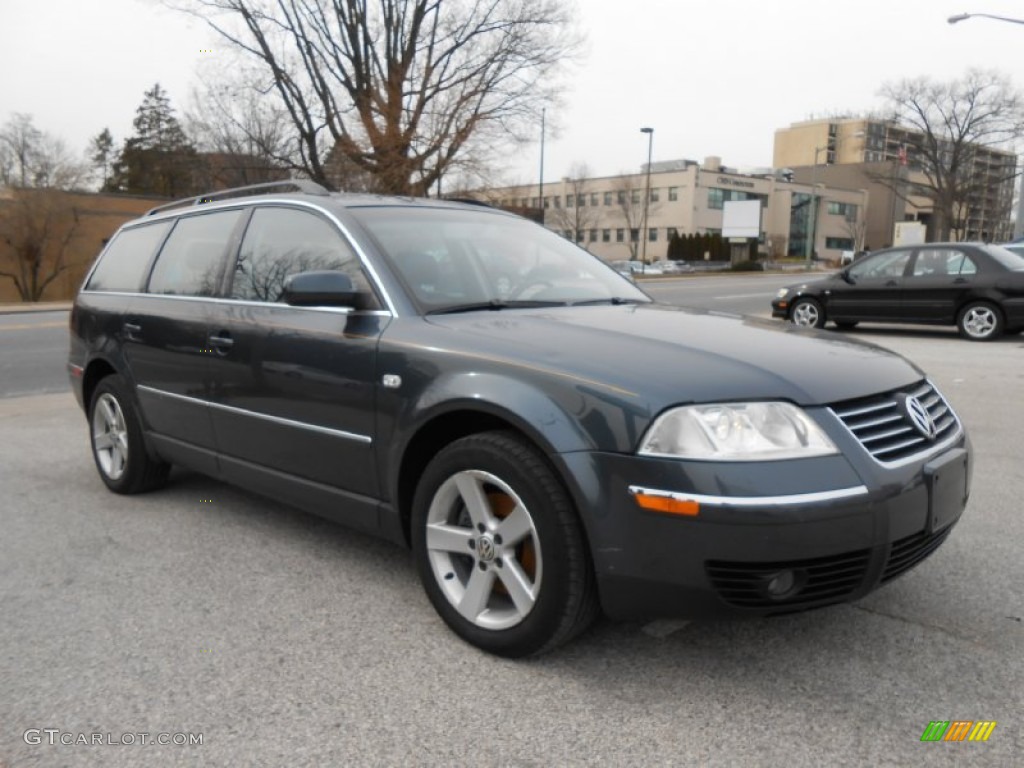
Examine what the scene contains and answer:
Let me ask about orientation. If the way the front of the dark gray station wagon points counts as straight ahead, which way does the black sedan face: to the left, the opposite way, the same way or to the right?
the opposite way

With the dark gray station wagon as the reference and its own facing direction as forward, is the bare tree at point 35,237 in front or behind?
behind

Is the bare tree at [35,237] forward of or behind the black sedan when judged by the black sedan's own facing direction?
forward

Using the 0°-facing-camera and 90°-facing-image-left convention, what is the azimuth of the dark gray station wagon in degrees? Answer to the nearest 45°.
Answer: approximately 315°

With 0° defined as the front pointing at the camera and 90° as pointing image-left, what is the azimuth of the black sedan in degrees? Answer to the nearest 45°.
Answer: approximately 90°

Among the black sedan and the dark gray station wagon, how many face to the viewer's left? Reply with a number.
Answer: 1

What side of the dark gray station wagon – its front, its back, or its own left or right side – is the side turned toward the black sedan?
left

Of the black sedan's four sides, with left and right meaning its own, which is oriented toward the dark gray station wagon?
left
